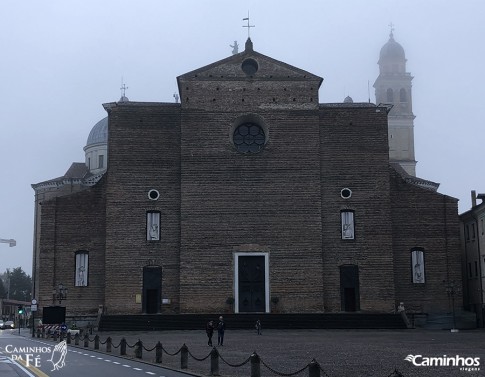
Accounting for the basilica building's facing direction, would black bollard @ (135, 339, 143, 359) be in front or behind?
in front

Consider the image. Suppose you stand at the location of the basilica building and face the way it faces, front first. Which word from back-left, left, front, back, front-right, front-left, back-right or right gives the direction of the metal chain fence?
front

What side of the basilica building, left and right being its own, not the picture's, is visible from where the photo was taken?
front

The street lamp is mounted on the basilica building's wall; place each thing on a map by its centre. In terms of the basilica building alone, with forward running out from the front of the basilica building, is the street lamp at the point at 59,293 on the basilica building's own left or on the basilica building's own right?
on the basilica building's own right
